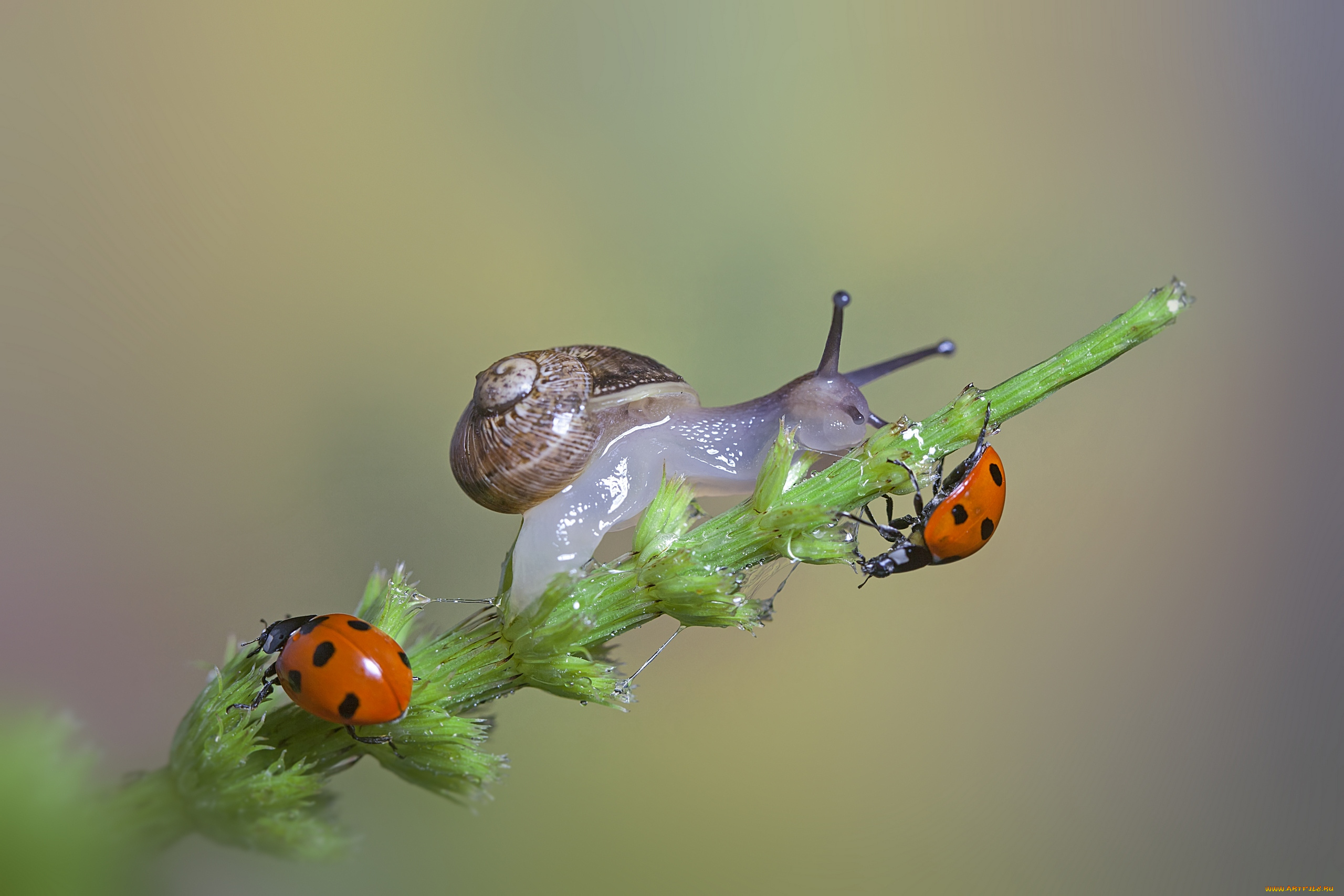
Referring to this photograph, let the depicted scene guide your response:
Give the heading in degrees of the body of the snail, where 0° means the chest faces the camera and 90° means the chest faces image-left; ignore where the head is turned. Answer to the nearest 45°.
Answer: approximately 270°
